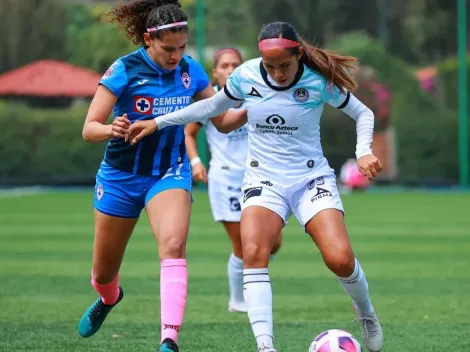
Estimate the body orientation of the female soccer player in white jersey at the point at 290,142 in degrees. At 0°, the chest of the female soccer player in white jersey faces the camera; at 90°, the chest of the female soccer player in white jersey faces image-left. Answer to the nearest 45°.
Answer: approximately 0°

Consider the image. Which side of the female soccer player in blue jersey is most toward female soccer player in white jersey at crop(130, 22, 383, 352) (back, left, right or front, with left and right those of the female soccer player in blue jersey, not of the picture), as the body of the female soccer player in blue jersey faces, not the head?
left

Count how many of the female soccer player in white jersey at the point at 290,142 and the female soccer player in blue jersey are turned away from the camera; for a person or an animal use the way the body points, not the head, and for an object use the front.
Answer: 0

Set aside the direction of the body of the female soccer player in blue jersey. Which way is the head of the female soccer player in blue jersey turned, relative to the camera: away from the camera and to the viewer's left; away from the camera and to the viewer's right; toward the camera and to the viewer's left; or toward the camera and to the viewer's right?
toward the camera and to the viewer's right

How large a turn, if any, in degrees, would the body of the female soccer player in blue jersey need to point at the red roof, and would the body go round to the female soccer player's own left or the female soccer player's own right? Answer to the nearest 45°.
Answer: approximately 135° to the female soccer player's own left

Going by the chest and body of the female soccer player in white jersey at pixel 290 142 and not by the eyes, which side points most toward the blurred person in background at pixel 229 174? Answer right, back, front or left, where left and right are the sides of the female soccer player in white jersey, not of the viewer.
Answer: back

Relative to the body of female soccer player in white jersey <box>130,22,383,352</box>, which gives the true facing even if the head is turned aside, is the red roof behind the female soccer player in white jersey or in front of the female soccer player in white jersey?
behind

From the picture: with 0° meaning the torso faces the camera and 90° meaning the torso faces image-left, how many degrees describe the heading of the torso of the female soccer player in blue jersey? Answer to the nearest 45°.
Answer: approximately 315°

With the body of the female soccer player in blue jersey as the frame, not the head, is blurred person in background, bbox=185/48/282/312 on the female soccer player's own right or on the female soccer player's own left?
on the female soccer player's own left
